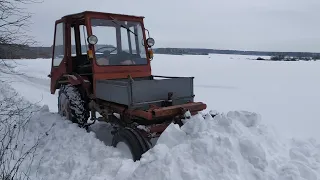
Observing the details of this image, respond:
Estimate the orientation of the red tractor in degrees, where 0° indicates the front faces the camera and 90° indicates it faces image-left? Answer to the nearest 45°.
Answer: approximately 315°
